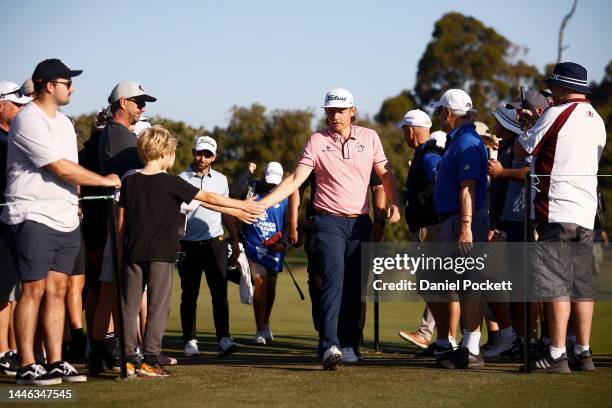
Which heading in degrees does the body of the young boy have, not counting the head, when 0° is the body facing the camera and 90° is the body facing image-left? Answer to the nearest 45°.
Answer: approximately 225°

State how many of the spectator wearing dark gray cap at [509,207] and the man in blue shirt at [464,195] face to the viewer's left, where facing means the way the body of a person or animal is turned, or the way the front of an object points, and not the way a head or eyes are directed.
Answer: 2

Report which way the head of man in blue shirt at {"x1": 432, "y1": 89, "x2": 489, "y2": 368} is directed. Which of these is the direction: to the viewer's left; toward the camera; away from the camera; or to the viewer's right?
to the viewer's left

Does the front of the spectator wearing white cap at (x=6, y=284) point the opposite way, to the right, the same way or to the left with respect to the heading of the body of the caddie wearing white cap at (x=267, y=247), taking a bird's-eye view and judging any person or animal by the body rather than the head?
to the left

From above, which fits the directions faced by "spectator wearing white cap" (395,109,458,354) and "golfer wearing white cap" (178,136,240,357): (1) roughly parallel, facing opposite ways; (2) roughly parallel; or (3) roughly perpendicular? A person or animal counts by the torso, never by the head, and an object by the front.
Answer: roughly perpendicular

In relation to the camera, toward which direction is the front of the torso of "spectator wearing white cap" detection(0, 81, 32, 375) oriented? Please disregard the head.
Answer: to the viewer's right

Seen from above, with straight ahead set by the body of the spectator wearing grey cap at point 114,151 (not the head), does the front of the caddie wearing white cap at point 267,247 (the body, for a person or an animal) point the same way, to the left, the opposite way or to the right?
to the right

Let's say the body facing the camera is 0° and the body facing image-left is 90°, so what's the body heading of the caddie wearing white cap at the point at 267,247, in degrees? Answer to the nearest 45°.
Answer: approximately 0°

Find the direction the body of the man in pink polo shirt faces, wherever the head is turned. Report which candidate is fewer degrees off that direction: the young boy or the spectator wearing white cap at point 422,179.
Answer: the young boy

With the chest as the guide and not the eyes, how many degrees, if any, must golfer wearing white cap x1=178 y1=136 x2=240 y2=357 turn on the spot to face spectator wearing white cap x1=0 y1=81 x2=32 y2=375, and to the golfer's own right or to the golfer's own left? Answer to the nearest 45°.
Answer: approximately 45° to the golfer's own right

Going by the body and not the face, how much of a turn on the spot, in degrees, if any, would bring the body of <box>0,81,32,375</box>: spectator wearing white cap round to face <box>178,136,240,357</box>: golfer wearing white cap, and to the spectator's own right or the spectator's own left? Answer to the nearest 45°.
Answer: approximately 45° to the spectator's own left

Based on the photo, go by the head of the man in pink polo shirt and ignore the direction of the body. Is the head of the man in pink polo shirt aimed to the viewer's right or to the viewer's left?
to the viewer's left

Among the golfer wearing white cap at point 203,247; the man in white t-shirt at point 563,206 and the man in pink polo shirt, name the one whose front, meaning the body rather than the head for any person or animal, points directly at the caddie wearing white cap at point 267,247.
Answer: the man in white t-shirt

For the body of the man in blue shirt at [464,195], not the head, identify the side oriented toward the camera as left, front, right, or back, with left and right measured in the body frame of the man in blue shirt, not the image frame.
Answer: left

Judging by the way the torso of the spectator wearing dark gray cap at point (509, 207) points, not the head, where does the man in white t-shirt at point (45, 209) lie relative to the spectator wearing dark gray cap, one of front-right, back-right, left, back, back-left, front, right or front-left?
front-left

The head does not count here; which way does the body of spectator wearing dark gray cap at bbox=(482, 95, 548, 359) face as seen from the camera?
to the viewer's left
